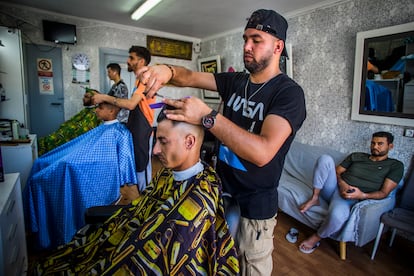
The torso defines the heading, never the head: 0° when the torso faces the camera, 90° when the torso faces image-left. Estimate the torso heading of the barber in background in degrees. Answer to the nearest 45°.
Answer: approximately 90°

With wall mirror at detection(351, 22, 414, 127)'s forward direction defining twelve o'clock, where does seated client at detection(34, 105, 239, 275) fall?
The seated client is roughly at 11 o'clock from the wall mirror.

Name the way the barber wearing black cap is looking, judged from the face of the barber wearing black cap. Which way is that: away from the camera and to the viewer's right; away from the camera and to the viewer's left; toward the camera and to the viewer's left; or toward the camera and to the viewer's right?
toward the camera and to the viewer's left

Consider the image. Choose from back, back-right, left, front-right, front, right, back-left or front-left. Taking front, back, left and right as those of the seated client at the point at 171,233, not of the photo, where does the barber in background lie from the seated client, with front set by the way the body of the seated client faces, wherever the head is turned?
right

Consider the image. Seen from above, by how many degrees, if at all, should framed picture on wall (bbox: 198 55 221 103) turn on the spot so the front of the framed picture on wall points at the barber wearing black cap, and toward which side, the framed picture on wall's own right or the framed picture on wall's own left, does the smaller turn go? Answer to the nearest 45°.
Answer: approximately 45° to the framed picture on wall's own left

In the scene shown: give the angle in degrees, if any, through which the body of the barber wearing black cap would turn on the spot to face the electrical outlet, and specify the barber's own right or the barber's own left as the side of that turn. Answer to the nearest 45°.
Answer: approximately 180°

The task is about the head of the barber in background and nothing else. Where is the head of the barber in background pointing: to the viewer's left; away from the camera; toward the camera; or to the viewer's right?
to the viewer's left

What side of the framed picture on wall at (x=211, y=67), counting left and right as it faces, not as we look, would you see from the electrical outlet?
left
